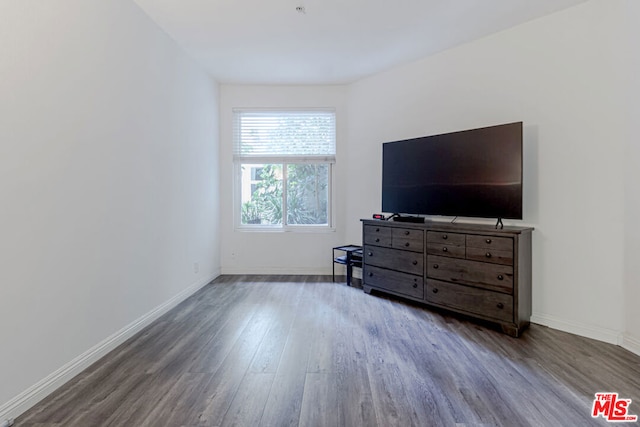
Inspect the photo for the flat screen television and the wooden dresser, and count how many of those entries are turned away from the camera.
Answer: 0

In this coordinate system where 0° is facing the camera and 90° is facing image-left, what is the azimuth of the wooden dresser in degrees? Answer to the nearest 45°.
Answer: approximately 45°

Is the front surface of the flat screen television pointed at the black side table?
no

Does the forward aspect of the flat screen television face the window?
no

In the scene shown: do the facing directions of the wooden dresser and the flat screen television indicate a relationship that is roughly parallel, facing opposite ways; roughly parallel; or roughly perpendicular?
roughly parallel

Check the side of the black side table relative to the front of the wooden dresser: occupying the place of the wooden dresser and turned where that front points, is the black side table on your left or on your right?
on your right

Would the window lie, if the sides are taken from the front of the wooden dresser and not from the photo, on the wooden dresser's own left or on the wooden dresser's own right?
on the wooden dresser's own right
